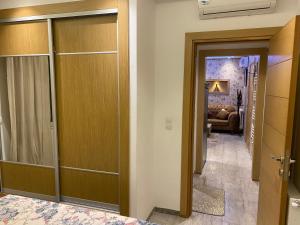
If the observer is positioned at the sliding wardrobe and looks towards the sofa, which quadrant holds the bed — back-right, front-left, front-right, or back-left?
back-right

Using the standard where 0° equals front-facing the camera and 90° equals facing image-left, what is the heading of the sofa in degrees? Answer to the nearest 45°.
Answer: approximately 0°

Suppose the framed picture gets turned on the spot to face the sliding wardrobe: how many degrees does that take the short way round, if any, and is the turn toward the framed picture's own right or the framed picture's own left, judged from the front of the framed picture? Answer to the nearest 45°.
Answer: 0° — it already faces it

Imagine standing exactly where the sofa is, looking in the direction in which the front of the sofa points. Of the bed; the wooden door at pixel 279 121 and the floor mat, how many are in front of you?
3

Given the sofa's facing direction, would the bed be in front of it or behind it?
in front

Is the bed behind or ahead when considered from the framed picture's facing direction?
ahead

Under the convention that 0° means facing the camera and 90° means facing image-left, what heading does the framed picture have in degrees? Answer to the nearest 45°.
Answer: approximately 0°

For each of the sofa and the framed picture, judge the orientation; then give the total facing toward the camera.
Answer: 2

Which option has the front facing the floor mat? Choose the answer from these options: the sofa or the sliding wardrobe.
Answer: the sofa
